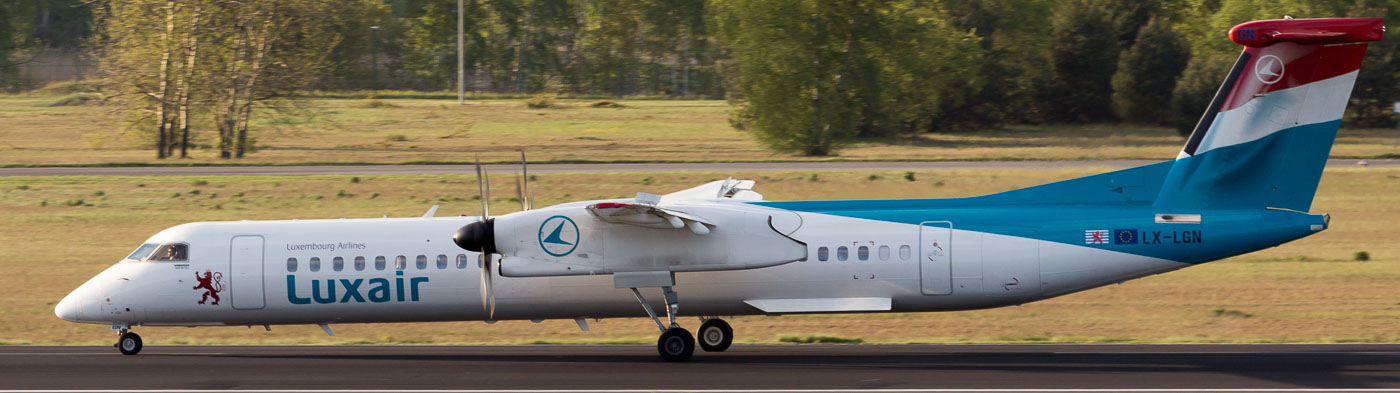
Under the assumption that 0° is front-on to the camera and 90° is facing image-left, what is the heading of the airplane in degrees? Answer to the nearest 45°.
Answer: approximately 90°

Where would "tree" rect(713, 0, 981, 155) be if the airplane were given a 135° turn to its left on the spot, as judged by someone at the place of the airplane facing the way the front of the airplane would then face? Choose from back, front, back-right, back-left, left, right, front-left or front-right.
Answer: back-left

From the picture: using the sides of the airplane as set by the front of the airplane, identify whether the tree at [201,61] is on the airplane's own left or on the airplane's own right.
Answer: on the airplane's own right
